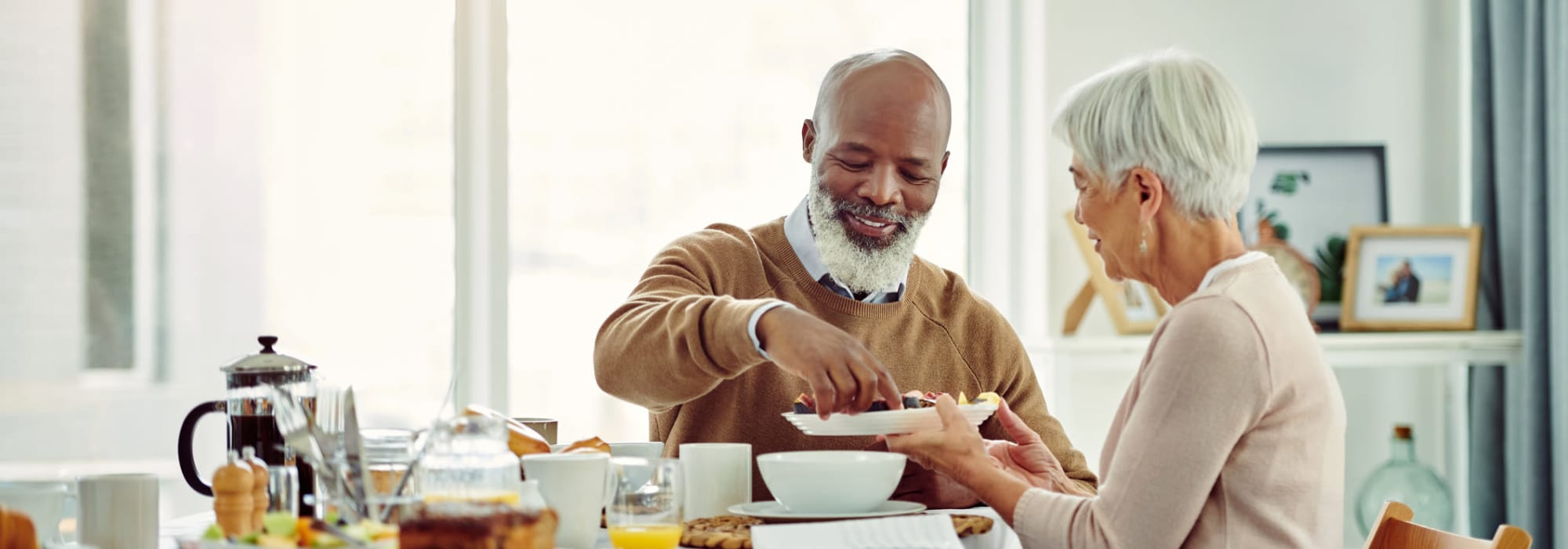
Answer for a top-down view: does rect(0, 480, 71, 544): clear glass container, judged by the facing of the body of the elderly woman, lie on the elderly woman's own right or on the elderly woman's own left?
on the elderly woman's own left

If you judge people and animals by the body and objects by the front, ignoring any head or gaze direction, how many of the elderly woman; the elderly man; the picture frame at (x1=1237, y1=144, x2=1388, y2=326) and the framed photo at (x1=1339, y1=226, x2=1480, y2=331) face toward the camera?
3

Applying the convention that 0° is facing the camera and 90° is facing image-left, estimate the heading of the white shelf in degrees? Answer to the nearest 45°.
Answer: approximately 0°

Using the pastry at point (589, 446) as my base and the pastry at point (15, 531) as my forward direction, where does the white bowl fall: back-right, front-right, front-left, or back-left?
back-left

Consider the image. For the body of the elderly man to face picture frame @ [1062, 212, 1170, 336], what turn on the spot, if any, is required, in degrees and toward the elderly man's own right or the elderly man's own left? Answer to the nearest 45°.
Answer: approximately 135° to the elderly man's own left

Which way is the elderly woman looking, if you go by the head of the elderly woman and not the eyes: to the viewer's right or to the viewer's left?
to the viewer's left
